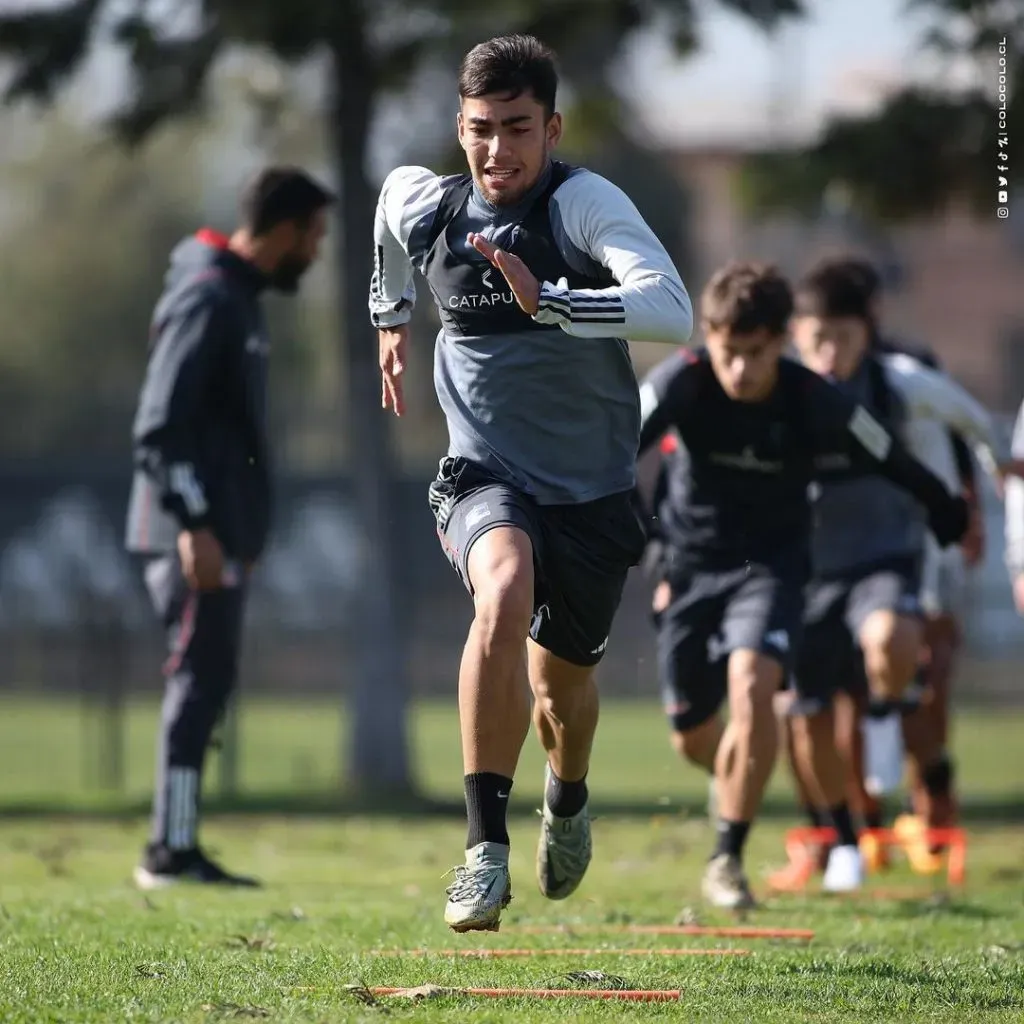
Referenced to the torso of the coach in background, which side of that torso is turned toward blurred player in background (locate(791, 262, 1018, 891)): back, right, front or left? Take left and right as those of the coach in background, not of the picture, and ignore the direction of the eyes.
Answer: front

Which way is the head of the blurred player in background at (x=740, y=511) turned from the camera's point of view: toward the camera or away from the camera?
toward the camera

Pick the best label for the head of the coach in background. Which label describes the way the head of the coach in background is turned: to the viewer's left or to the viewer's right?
to the viewer's right

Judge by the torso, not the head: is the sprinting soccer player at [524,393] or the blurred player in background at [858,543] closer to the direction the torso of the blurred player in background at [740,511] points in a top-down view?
the sprinting soccer player

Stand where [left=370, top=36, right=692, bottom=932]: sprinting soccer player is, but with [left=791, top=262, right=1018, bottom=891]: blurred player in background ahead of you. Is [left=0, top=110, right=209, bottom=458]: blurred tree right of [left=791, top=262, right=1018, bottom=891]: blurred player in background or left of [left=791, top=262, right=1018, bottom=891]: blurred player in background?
left

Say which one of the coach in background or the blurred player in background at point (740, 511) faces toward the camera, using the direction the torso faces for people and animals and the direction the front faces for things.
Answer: the blurred player in background

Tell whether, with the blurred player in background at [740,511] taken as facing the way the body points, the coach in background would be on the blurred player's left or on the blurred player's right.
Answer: on the blurred player's right

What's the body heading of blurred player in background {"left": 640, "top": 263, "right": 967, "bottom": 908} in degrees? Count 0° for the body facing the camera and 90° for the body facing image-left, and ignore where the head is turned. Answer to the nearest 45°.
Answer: approximately 0°

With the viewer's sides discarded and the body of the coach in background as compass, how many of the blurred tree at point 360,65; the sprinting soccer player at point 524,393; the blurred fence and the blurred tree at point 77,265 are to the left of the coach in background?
3

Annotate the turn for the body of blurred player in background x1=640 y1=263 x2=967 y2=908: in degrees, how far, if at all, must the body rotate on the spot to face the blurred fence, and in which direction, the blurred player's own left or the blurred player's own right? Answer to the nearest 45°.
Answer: approximately 180°

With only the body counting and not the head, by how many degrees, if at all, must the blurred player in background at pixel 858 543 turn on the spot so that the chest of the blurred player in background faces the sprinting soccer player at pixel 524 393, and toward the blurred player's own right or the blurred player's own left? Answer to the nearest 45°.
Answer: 0° — they already face them

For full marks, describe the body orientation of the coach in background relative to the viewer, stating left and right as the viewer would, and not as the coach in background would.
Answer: facing to the right of the viewer

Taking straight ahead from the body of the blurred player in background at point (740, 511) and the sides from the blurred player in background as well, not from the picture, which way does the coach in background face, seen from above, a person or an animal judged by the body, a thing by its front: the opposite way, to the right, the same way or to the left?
to the left

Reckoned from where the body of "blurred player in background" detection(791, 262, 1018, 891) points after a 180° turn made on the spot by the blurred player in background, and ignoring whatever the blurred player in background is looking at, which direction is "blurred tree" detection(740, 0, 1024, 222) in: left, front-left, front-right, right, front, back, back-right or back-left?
front

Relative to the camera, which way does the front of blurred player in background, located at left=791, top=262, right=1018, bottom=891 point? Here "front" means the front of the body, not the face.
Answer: toward the camera
